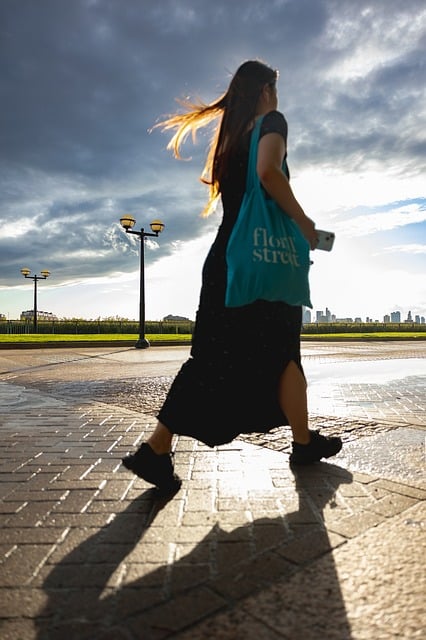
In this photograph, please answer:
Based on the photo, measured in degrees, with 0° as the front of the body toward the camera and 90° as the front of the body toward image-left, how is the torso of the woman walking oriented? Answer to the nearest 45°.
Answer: approximately 270°
